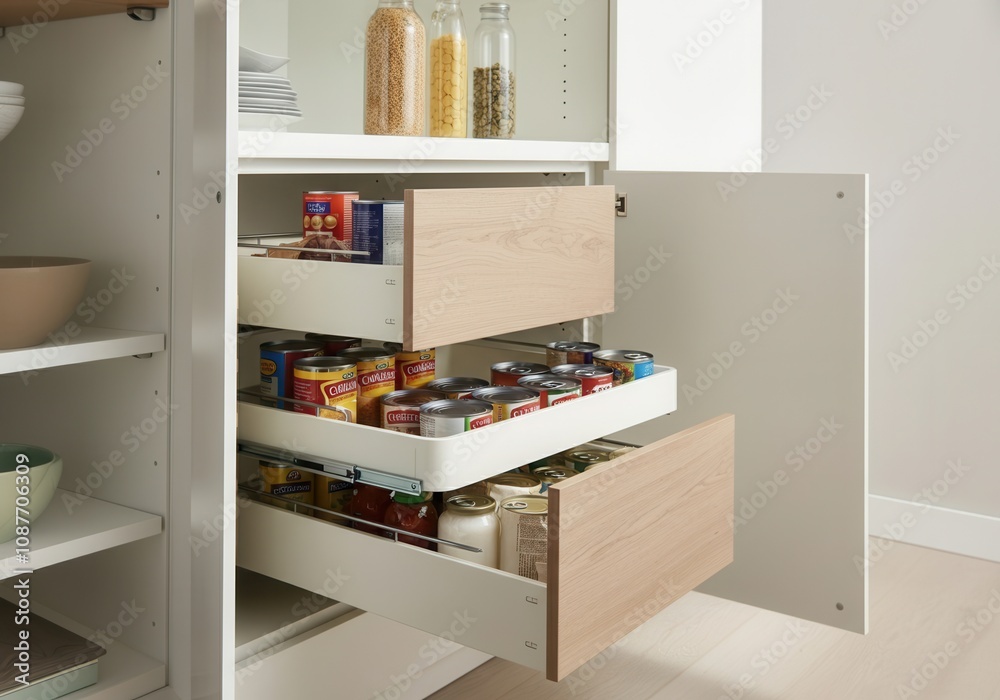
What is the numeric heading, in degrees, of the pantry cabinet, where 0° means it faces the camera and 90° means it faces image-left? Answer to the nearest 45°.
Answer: approximately 315°
